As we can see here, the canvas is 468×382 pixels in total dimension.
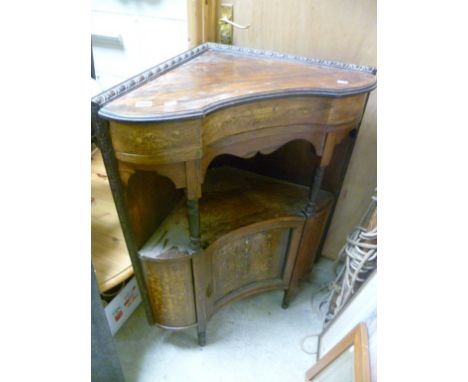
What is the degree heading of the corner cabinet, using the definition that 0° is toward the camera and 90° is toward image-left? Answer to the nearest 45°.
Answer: approximately 315°

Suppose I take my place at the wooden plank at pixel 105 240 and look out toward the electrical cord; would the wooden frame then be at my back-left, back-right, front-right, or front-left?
front-right
